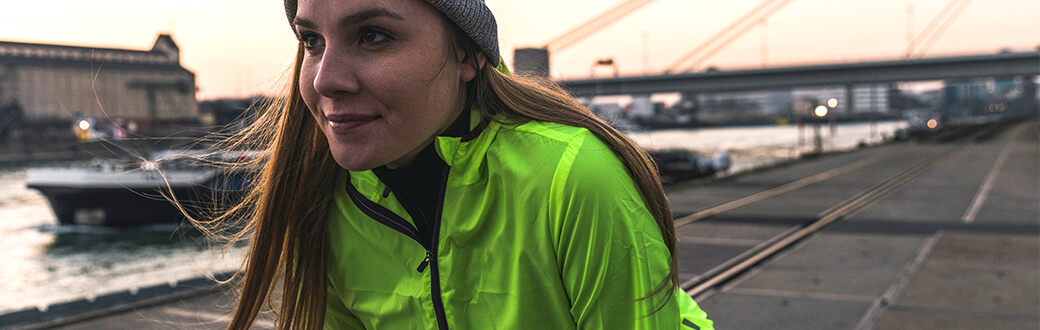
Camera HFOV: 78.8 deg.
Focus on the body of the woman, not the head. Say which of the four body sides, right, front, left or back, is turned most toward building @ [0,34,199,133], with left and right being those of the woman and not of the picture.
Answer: right

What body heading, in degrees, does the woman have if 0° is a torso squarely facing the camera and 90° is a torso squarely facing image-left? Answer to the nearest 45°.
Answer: approximately 45°
